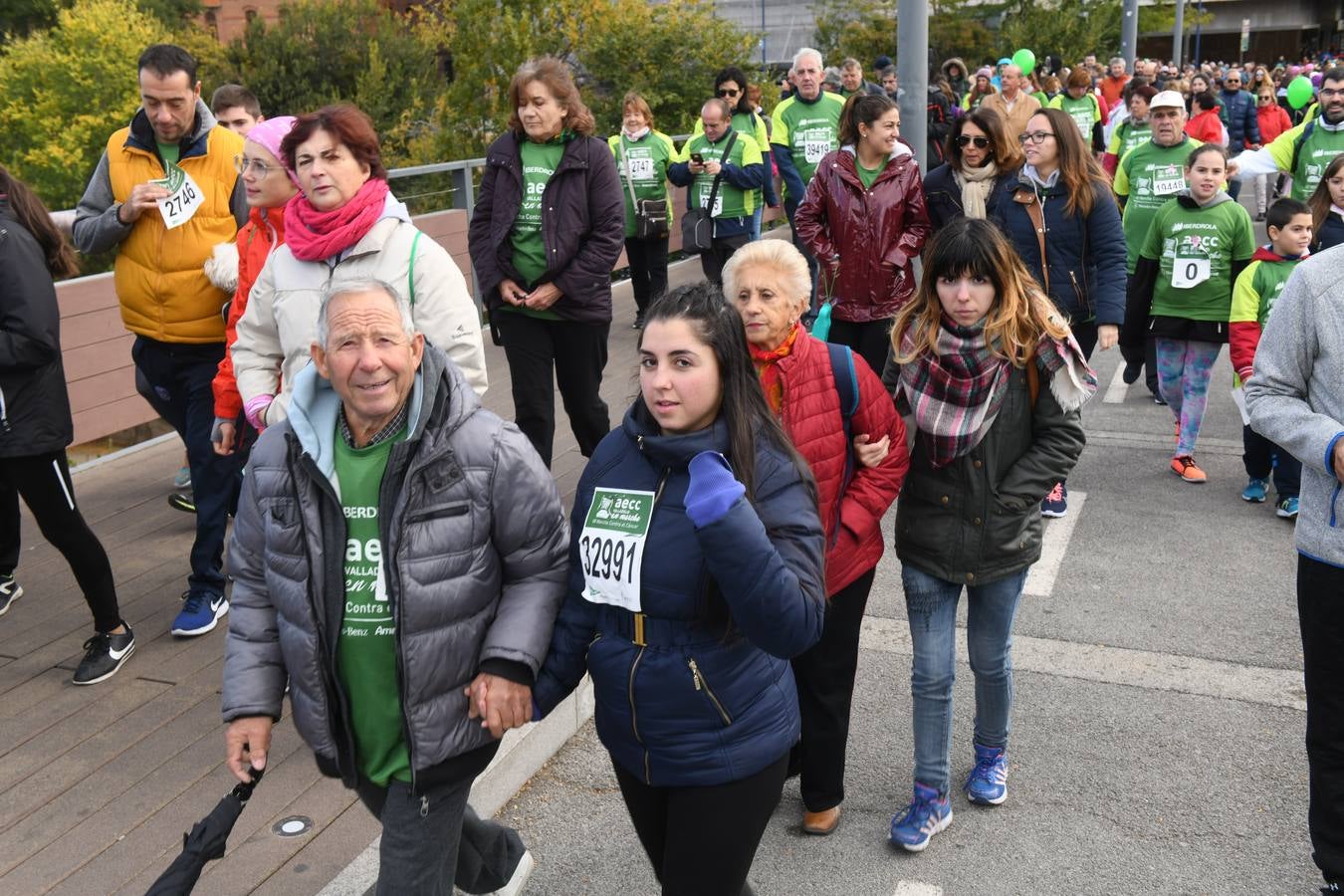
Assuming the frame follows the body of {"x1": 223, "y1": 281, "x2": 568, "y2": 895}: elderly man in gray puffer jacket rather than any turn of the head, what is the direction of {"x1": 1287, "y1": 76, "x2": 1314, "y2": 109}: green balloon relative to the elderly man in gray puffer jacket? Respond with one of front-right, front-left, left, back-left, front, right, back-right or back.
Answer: back-left

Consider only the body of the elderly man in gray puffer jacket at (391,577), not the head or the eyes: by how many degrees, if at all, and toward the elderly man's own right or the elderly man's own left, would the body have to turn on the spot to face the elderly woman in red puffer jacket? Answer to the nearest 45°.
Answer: approximately 135° to the elderly man's own left

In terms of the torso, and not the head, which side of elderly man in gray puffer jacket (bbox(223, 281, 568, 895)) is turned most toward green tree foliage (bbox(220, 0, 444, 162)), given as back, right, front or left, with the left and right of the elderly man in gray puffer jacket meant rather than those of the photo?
back

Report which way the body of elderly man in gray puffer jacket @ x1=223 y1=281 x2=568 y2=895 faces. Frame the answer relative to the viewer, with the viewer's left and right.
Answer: facing the viewer

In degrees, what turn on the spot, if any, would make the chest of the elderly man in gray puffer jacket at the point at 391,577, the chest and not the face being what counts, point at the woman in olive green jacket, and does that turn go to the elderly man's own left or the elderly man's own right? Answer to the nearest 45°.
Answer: approximately 90° to the elderly man's own left

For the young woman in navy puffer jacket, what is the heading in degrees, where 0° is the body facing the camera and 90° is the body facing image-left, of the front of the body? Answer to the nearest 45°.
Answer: approximately 45°

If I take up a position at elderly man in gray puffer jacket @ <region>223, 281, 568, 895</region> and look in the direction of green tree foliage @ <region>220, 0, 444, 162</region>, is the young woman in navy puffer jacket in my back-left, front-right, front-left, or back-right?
back-right

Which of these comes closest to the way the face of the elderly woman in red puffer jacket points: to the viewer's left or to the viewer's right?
to the viewer's left
